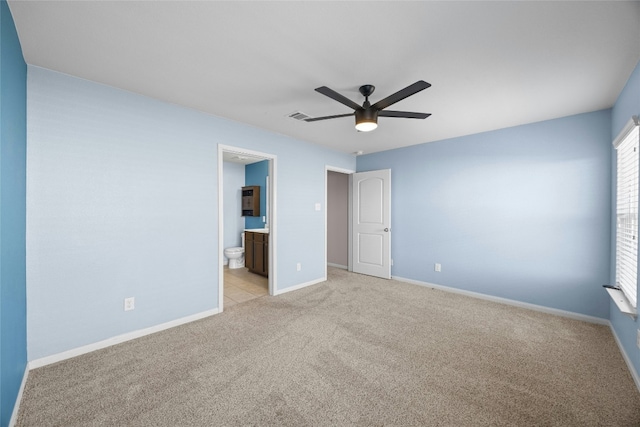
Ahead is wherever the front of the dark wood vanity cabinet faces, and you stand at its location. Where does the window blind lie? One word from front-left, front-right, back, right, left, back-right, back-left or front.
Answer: left

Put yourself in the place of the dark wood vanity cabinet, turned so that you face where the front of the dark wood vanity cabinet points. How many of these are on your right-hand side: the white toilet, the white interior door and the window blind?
1

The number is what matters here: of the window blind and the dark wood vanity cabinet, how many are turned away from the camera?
0

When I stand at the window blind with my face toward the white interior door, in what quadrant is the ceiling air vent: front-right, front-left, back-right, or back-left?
front-left

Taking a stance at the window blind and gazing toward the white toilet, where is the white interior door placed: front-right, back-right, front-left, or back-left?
front-right

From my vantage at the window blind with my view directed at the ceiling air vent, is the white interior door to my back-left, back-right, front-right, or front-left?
front-right

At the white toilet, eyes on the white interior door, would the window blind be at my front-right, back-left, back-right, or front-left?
front-right

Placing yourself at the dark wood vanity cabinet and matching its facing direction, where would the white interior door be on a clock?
The white interior door is roughly at 8 o'clock from the dark wood vanity cabinet.

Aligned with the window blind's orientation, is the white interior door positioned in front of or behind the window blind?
in front

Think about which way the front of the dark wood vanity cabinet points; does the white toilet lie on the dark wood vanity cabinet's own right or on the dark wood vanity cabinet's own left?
on the dark wood vanity cabinet's own right

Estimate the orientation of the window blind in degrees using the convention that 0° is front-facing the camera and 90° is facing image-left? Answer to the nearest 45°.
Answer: approximately 90°
